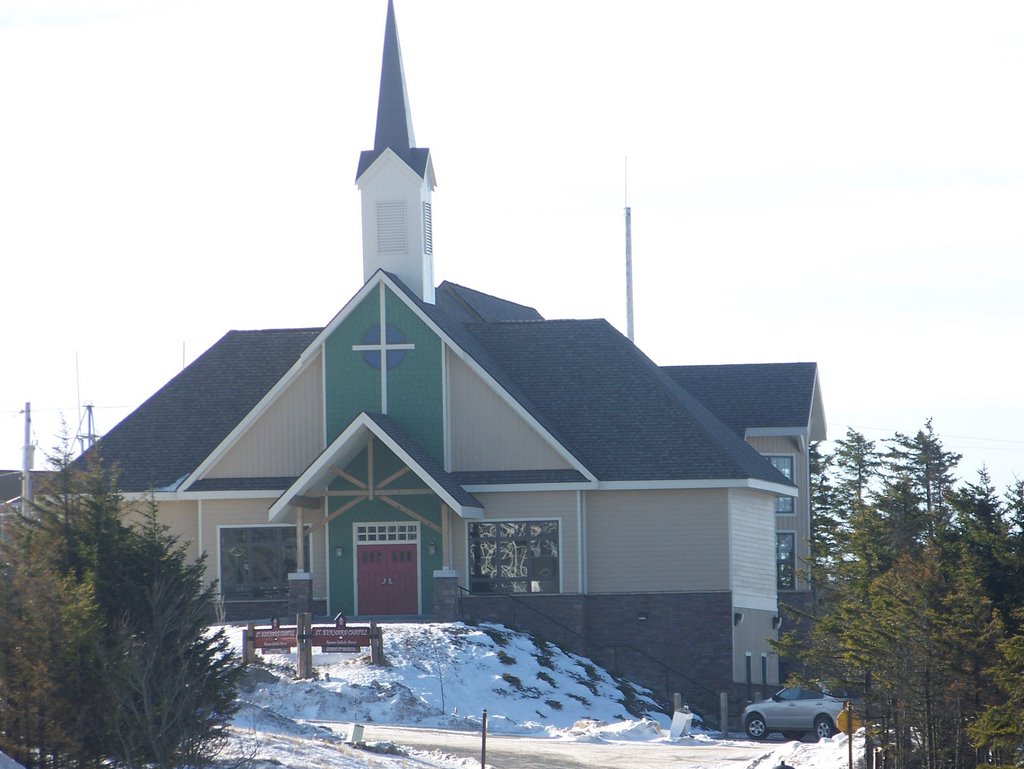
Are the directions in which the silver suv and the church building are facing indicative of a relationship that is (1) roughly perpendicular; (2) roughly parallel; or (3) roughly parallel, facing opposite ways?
roughly perpendicular

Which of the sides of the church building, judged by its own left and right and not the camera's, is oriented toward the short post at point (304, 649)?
front

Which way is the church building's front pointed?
toward the camera

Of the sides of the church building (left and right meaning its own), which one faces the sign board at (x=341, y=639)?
front

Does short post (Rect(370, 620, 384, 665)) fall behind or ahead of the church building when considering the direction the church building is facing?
ahead

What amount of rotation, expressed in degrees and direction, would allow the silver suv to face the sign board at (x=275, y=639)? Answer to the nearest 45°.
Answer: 0° — it already faces it

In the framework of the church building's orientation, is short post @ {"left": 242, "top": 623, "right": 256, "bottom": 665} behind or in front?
in front

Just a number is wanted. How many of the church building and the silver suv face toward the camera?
1

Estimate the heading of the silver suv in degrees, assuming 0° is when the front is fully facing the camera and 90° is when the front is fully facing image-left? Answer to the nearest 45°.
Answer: approximately 90°
